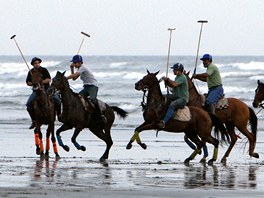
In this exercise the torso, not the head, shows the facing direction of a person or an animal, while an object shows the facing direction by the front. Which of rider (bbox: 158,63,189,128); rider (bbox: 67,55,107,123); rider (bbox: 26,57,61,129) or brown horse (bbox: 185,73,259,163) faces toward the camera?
rider (bbox: 26,57,61,129)

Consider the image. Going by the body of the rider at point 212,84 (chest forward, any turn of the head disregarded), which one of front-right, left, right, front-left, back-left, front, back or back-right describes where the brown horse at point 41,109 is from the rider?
front

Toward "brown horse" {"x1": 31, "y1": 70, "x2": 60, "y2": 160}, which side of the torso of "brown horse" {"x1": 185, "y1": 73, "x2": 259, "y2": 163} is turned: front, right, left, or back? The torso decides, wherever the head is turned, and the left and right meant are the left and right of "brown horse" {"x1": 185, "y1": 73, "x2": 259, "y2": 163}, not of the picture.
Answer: front

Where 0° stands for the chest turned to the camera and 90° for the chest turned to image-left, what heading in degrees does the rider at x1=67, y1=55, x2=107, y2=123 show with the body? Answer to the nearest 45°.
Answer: approximately 90°

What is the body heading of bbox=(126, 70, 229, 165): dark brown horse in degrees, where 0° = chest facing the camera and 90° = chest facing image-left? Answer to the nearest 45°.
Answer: approximately 90°

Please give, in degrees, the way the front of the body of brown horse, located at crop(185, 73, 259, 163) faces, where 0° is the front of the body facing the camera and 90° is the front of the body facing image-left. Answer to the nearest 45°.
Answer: approximately 90°

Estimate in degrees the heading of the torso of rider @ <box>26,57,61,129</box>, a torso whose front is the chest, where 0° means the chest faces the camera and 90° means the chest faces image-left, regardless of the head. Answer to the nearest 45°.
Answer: approximately 0°

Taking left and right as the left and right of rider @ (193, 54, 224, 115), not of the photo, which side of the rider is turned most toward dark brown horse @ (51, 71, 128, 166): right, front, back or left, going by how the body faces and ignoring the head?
front

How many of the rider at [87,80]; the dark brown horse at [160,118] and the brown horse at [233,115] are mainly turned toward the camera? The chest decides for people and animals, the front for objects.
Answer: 0

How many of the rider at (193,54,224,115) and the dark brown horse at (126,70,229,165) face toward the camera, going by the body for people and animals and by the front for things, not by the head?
0

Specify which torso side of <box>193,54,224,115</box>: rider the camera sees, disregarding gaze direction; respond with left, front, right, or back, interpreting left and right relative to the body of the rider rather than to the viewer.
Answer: left

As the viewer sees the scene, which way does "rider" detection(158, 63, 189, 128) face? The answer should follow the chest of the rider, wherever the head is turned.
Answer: to the viewer's left
